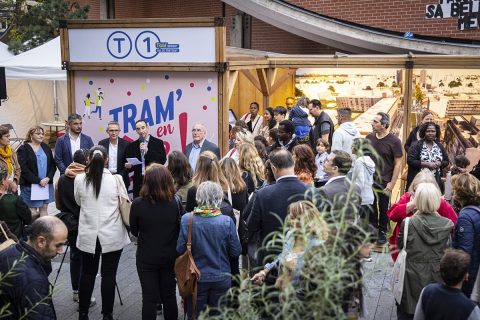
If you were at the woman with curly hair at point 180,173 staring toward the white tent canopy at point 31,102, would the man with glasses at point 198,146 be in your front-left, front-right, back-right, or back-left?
front-right

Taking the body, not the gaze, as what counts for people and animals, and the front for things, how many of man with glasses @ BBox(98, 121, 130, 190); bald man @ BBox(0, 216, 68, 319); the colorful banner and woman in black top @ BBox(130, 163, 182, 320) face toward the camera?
2

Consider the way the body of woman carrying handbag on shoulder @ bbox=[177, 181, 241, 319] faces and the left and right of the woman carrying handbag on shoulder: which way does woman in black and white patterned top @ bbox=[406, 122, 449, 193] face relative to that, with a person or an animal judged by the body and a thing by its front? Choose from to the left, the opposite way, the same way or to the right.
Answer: the opposite way

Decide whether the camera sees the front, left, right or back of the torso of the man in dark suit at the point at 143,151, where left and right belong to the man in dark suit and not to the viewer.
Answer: front

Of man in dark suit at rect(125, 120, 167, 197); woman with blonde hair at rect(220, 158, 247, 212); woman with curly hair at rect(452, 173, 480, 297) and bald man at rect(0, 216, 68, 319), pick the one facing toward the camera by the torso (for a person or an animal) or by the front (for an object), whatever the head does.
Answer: the man in dark suit

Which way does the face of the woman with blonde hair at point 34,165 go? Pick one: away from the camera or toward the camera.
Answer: toward the camera

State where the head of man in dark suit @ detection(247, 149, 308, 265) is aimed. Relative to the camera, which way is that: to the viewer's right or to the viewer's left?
to the viewer's left

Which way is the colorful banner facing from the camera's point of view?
toward the camera

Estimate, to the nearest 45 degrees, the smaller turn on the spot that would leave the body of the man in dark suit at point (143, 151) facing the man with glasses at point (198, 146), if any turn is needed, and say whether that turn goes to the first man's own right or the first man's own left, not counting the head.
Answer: approximately 90° to the first man's own left

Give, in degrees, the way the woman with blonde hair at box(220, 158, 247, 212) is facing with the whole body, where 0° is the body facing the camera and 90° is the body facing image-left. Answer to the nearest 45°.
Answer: approximately 135°

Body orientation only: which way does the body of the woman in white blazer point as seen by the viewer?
away from the camera

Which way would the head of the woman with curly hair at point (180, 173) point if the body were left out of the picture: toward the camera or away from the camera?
away from the camera

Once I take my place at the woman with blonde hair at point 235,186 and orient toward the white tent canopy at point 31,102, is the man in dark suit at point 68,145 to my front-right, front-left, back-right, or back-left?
front-left

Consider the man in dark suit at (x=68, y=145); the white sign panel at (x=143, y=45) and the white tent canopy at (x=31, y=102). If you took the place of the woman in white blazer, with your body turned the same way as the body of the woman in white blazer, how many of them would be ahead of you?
3

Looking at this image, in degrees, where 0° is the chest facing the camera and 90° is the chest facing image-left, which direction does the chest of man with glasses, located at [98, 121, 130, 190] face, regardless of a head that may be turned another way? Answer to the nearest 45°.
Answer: approximately 0°

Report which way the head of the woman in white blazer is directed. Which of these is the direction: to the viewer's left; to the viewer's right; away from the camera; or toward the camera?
away from the camera

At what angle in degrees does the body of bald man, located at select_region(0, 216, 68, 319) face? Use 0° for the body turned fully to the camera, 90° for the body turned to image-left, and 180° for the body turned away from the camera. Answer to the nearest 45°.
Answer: approximately 270°

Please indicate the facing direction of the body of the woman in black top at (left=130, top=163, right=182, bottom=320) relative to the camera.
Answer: away from the camera

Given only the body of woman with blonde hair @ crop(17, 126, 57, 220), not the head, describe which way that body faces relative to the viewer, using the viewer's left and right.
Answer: facing the viewer and to the right of the viewer

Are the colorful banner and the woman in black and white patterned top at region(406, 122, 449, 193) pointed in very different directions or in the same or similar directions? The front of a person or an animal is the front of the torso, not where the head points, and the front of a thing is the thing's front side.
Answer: same or similar directions
